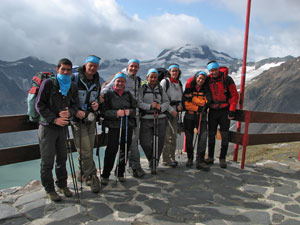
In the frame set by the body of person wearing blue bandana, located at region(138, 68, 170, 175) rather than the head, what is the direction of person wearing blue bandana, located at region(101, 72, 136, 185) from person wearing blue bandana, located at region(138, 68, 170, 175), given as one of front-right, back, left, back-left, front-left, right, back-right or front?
front-right

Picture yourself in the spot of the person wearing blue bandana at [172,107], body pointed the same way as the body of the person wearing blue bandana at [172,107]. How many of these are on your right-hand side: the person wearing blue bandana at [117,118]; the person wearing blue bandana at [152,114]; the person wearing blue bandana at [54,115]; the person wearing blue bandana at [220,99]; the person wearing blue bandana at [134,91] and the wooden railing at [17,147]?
5

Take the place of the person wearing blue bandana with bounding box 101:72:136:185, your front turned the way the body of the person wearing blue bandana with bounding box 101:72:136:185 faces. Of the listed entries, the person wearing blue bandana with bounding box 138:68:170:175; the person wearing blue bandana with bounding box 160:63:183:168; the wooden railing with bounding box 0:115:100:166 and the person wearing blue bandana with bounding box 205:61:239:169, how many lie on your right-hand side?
1

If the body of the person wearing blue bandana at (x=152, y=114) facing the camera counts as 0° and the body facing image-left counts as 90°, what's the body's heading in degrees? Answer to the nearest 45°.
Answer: approximately 0°

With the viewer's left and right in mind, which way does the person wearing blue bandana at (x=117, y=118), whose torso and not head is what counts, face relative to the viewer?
facing the viewer

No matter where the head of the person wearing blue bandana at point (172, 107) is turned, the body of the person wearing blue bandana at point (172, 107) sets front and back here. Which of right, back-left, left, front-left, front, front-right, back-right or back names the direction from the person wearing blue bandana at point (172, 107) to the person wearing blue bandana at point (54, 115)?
right

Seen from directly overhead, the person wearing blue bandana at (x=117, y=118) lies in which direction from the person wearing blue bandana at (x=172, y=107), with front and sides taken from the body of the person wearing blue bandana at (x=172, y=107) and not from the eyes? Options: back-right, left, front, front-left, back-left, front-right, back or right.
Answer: right

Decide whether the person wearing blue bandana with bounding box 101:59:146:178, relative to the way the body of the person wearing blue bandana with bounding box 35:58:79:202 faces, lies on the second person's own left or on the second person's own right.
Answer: on the second person's own left

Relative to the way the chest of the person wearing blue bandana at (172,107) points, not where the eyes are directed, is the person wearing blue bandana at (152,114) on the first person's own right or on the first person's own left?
on the first person's own right

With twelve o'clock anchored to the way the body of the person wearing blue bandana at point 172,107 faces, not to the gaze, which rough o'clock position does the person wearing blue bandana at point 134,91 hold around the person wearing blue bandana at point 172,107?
the person wearing blue bandana at point 134,91 is roughly at 3 o'clock from the person wearing blue bandana at point 172,107.

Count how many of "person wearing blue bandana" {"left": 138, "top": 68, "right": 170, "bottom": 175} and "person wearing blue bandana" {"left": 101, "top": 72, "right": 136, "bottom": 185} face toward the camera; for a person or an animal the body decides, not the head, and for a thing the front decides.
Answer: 2
